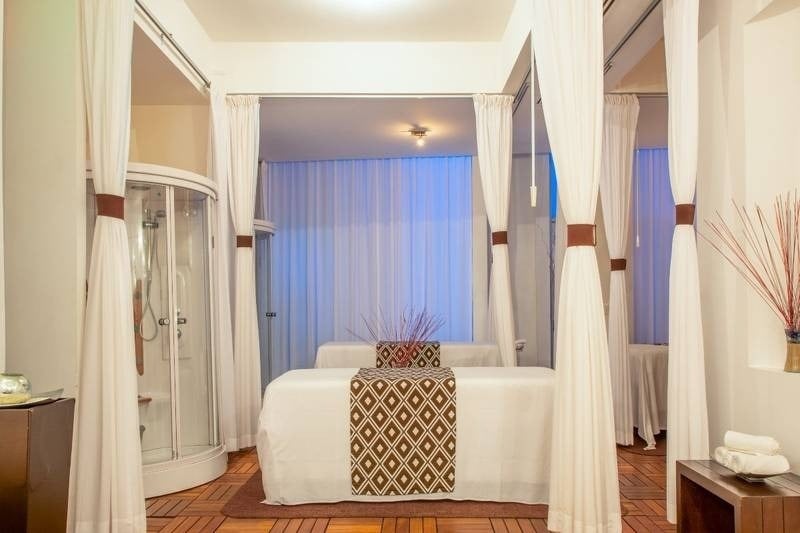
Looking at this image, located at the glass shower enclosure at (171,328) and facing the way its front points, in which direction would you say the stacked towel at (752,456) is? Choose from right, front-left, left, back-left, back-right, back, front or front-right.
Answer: front

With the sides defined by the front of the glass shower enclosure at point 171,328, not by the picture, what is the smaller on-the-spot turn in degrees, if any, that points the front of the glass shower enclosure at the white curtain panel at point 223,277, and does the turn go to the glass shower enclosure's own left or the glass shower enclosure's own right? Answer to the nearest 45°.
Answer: approximately 90° to the glass shower enclosure's own left

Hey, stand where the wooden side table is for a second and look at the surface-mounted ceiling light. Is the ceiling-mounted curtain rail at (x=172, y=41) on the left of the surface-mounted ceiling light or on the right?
left

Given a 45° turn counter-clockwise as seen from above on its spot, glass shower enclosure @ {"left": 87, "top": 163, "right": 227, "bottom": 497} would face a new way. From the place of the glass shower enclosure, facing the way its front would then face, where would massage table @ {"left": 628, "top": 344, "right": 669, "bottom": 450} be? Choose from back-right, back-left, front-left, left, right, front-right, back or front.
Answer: front

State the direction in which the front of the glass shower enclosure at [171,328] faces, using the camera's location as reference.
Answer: facing the viewer and to the right of the viewer

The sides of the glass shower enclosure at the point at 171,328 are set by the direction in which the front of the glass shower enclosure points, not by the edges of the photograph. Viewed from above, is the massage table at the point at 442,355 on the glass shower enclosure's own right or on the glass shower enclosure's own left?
on the glass shower enclosure's own left

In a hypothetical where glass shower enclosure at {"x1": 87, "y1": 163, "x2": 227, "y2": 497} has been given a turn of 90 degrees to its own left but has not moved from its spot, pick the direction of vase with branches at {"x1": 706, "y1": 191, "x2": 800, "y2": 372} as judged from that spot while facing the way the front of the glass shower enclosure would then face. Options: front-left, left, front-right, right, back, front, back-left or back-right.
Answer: right

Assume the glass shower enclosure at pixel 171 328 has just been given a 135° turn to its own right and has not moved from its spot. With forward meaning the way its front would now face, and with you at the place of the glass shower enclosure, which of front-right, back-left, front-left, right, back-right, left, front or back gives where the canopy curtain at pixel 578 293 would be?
back-left

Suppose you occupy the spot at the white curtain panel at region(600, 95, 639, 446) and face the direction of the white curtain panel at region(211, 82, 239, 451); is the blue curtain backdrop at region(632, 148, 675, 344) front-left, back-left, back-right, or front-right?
back-right

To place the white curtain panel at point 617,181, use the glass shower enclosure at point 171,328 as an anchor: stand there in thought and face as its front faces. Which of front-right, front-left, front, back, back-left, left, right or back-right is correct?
front-left

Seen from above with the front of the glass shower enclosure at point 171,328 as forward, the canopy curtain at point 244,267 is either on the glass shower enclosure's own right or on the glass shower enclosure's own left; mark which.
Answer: on the glass shower enclosure's own left

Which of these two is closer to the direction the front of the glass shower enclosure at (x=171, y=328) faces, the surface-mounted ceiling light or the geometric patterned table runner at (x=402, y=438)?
the geometric patterned table runner

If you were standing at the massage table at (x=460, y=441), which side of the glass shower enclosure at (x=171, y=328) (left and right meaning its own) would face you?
front

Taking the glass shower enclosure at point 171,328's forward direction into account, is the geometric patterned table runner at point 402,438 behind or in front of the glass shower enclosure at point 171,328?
in front

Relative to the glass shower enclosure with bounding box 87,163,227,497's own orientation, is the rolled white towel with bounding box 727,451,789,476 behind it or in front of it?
in front

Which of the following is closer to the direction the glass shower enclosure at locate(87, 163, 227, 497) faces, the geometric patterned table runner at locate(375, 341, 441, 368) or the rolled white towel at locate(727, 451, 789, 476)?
the rolled white towel
